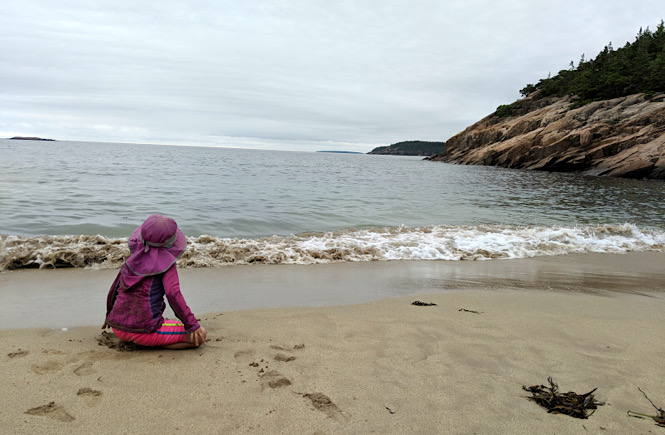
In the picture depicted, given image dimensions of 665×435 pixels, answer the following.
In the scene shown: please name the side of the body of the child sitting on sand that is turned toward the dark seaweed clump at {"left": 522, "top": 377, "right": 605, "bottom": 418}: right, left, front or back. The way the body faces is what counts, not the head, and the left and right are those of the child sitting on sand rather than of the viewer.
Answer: right

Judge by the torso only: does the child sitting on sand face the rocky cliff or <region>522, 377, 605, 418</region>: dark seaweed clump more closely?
the rocky cliff

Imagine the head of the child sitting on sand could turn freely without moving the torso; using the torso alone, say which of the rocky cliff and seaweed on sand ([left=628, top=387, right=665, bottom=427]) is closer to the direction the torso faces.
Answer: the rocky cliff

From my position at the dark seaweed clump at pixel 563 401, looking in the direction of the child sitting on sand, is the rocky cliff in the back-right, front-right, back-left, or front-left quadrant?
back-right

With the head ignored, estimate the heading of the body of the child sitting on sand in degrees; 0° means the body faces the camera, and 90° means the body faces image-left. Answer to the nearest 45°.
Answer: approximately 225°

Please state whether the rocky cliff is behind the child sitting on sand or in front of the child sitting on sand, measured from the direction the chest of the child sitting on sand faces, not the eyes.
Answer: in front

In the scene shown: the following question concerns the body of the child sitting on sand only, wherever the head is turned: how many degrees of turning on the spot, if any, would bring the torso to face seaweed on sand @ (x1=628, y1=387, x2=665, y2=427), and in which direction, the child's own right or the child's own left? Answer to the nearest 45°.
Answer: approximately 90° to the child's own right
